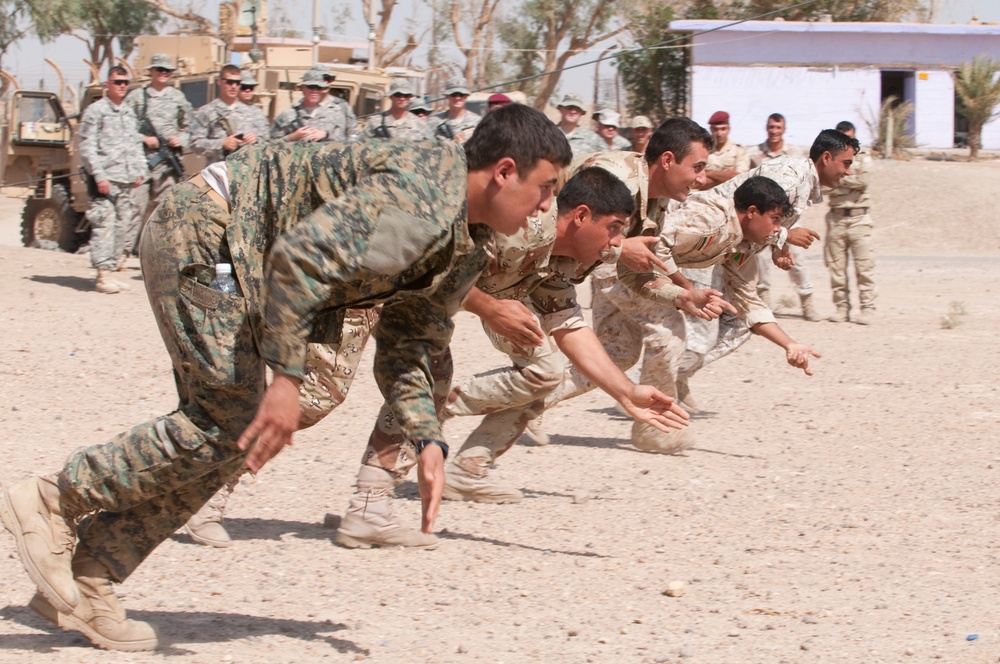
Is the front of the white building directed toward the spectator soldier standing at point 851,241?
yes

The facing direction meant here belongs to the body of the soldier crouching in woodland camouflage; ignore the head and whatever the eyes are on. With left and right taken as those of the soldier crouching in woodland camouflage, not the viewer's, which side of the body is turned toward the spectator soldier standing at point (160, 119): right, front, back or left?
left

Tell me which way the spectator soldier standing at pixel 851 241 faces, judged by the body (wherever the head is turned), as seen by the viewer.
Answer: toward the camera

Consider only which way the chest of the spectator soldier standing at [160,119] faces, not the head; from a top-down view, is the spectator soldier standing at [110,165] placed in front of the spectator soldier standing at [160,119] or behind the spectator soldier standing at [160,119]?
in front

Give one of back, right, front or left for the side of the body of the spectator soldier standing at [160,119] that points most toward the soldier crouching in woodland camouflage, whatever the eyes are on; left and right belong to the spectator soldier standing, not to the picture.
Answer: front

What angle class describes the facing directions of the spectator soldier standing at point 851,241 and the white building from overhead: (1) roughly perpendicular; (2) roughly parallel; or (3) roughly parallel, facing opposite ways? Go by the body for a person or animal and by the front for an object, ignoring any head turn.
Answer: roughly parallel

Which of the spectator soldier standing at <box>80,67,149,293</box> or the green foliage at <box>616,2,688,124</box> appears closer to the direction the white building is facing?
the spectator soldier standing

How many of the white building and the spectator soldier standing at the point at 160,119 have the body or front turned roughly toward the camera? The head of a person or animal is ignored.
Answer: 2

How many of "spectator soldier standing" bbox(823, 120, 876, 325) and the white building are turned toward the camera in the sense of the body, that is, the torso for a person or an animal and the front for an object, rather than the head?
2

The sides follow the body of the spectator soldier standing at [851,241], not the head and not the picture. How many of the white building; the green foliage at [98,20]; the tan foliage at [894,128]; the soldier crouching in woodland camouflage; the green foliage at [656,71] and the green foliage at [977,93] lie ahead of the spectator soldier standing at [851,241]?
1

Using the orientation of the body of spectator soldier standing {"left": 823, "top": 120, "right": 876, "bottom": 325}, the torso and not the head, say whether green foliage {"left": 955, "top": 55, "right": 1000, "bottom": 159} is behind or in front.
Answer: behind

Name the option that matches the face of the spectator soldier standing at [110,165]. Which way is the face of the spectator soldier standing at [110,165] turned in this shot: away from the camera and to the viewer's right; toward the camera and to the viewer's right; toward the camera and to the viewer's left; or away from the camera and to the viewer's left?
toward the camera and to the viewer's right

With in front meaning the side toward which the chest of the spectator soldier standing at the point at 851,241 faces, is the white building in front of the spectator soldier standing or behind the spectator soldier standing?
behind

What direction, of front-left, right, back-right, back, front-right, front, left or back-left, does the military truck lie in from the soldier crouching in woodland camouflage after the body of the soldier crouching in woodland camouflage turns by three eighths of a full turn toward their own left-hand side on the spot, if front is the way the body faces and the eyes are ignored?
front-right

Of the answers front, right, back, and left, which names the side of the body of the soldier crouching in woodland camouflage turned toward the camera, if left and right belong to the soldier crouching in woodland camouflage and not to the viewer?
right

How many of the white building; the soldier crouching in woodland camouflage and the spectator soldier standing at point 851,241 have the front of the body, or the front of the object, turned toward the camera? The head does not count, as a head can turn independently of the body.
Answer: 2

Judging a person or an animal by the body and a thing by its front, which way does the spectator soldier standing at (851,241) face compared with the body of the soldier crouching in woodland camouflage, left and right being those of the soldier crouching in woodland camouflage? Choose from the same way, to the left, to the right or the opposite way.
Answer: to the right

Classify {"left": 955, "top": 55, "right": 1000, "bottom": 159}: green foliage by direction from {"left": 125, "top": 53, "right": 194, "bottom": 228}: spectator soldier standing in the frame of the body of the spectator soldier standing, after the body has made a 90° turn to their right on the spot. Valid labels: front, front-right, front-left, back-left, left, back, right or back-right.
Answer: back-right

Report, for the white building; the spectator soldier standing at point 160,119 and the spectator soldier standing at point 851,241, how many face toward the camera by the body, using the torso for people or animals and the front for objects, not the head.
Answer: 3
